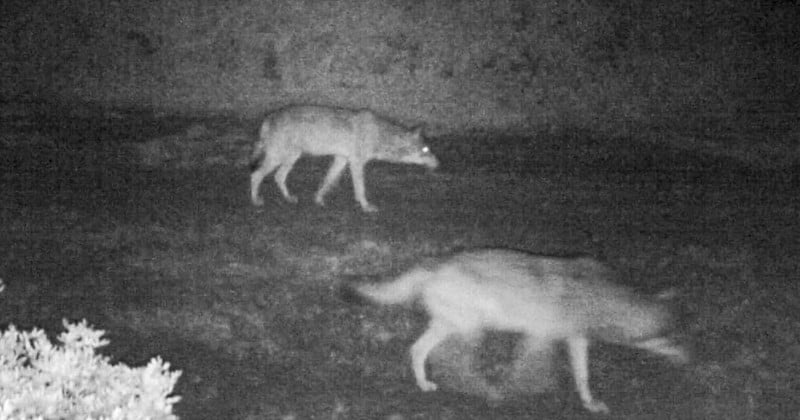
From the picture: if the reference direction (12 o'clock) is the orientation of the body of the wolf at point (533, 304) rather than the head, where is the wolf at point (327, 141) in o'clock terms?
the wolf at point (327, 141) is roughly at 8 o'clock from the wolf at point (533, 304).

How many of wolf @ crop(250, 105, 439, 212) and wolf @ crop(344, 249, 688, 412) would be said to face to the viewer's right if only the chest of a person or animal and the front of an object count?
2

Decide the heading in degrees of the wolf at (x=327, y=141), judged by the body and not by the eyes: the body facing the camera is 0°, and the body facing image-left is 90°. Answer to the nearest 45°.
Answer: approximately 270°

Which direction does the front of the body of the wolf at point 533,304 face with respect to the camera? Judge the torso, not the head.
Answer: to the viewer's right

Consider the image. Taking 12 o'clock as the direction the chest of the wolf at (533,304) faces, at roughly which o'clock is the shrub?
The shrub is roughly at 4 o'clock from the wolf.

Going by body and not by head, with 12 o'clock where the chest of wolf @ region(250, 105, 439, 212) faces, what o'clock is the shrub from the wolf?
The shrub is roughly at 3 o'clock from the wolf.

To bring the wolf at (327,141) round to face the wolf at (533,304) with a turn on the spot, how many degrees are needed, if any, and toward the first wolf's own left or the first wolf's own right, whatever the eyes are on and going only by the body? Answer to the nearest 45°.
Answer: approximately 90° to the first wolf's own right
